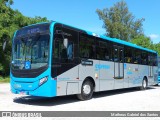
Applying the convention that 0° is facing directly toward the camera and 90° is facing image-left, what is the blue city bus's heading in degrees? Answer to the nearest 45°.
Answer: approximately 45°
